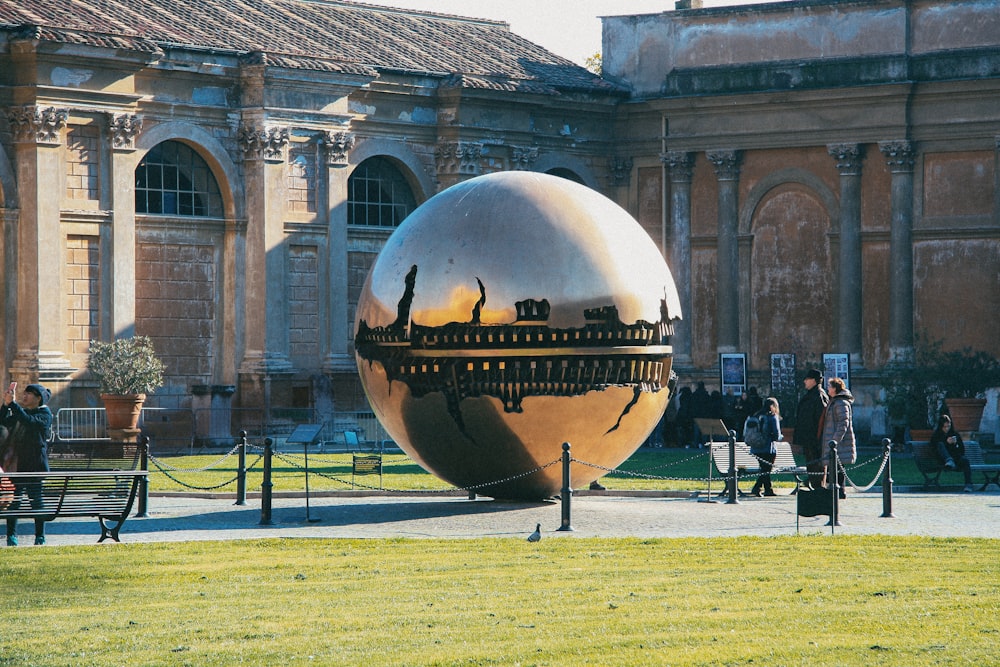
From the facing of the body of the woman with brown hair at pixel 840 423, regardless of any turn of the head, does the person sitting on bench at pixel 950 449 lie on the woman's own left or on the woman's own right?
on the woman's own right

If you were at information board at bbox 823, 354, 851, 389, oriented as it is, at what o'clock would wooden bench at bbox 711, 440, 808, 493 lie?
The wooden bench is roughly at 12 o'clock from the information board.

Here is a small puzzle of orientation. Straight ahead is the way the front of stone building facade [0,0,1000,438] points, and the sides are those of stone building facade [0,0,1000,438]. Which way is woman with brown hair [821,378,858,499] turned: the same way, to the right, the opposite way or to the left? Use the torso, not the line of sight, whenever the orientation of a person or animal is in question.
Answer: to the right

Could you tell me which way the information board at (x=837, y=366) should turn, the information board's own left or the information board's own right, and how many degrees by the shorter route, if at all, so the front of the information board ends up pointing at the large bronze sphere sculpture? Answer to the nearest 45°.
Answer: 0° — it already faces it

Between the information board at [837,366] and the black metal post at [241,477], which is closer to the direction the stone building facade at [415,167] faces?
the black metal post

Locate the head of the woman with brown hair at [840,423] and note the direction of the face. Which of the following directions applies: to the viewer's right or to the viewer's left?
to the viewer's left

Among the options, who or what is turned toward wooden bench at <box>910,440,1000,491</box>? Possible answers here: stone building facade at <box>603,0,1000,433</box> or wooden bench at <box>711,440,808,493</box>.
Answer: the stone building facade

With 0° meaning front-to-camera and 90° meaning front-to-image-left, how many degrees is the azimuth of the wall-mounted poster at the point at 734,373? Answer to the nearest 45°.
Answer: approximately 0°
